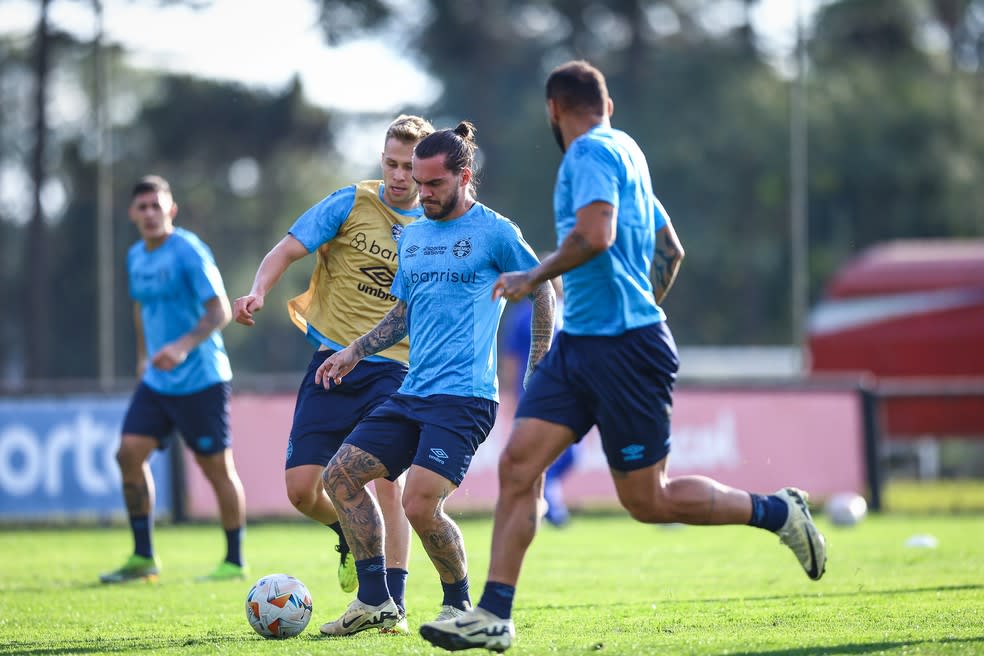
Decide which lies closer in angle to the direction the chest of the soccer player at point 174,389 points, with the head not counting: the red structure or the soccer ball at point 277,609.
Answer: the soccer ball

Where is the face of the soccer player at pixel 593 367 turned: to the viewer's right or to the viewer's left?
to the viewer's left

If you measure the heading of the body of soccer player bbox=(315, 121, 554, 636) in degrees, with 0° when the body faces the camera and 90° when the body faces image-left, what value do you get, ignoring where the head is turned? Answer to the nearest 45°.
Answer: approximately 45°

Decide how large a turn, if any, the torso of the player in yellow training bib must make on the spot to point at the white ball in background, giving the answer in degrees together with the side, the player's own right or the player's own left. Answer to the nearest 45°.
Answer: approximately 90° to the player's own left

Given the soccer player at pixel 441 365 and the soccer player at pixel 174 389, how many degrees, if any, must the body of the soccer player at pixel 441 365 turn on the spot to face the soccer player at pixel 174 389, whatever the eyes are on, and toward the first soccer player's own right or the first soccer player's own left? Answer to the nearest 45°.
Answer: approximately 90° to the first soccer player's own right
